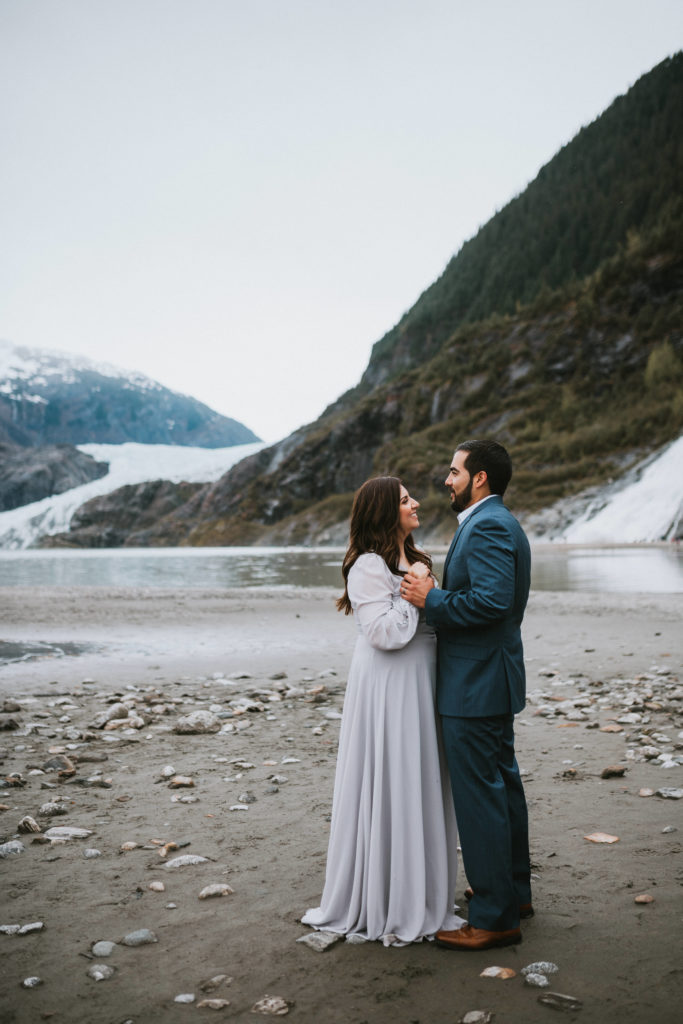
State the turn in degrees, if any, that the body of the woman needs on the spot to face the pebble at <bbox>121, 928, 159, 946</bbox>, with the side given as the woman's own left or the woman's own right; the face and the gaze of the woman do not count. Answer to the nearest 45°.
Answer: approximately 180°

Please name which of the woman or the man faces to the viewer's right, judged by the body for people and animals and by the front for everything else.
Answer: the woman

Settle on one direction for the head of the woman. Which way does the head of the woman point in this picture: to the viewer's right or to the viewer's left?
to the viewer's right

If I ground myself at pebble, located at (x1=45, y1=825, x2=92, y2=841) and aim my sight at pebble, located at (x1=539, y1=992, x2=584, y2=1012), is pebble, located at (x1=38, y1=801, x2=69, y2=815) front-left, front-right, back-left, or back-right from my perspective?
back-left

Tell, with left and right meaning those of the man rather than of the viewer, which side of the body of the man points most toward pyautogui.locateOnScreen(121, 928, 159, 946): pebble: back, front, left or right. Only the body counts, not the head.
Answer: front

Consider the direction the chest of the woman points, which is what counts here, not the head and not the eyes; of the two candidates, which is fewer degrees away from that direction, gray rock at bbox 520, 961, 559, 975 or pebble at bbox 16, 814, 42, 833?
the gray rock

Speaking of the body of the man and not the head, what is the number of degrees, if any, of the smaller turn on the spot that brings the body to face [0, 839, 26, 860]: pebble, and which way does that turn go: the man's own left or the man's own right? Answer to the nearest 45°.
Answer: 0° — they already face it

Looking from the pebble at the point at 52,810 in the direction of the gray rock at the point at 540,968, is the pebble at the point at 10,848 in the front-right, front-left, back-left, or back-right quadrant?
front-right

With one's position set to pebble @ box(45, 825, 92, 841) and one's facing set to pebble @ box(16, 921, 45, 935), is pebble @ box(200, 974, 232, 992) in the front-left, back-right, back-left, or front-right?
front-left

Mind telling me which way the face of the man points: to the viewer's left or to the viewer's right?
to the viewer's left

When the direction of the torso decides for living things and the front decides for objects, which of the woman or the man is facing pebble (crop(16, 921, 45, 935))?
the man

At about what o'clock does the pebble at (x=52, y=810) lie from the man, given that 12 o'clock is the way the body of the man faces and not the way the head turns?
The pebble is roughly at 1 o'clock from the man.

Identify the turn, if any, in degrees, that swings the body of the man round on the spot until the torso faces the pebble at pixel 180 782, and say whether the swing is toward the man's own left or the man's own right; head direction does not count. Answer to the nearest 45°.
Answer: approximately 45° to the man's own right

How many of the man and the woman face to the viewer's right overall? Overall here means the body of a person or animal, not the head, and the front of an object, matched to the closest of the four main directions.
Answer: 1

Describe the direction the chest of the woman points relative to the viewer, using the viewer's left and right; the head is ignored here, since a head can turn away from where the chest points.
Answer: facing to the right of the viewer

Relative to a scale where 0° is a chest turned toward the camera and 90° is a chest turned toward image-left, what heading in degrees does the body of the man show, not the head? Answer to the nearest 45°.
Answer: approximately 90°

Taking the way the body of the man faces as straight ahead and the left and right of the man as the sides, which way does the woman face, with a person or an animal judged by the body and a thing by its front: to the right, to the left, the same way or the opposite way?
the opposite way
